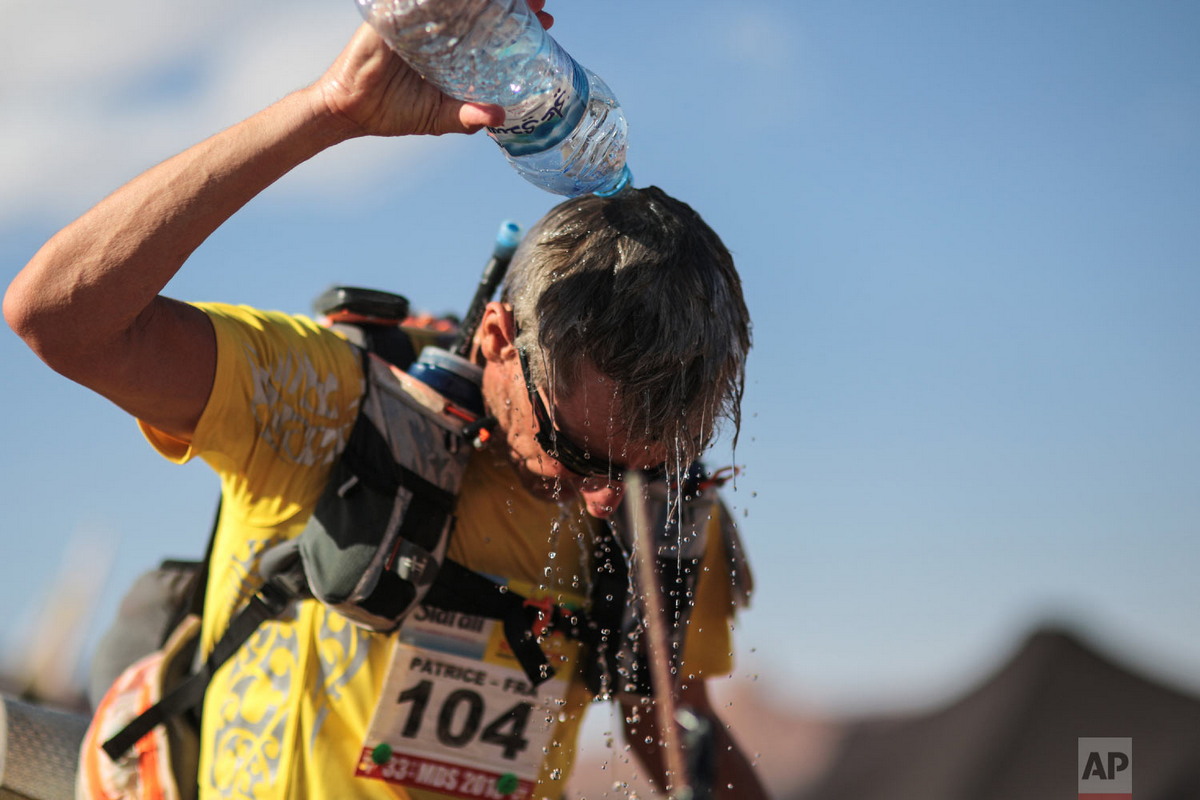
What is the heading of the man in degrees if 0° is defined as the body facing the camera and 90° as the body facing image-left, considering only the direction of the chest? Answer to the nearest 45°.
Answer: approximately 315°
